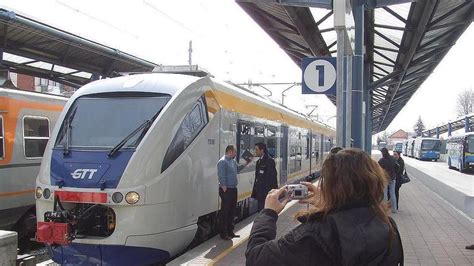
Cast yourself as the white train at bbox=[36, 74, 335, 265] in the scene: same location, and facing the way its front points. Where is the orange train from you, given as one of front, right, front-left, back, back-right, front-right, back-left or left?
right

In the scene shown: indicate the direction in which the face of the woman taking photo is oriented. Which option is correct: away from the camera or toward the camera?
away from the camera

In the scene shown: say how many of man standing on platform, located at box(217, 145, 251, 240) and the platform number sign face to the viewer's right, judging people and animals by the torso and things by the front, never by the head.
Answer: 1

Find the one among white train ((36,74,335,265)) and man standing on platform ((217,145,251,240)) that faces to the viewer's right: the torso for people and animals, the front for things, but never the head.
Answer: the man standing on platform

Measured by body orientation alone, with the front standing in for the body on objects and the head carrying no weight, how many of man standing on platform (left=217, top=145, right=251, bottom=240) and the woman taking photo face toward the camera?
0

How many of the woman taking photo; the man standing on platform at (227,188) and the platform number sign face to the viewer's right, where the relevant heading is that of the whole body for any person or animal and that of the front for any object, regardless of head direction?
1

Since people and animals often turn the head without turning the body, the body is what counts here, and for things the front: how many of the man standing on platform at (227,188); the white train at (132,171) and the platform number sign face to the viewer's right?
1

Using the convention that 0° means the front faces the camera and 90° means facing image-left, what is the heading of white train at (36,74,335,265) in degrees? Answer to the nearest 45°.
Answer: approximately 45°

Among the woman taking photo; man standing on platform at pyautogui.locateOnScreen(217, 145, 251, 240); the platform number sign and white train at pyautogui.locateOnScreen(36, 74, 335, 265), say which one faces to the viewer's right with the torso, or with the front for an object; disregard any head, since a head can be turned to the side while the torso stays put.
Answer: the man standing on platform

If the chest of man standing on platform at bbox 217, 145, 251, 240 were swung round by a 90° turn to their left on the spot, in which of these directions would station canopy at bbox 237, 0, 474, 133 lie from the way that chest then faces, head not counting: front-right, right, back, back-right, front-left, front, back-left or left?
front-right

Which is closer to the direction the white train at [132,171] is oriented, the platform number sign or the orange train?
the orange train

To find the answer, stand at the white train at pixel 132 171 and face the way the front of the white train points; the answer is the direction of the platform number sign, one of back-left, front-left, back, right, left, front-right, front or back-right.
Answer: back-left

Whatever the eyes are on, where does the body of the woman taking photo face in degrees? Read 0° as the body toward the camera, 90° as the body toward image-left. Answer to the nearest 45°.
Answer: approximately 135°

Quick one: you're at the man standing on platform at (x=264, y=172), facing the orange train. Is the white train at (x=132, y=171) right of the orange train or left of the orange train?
left
